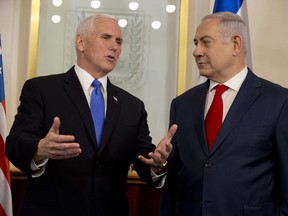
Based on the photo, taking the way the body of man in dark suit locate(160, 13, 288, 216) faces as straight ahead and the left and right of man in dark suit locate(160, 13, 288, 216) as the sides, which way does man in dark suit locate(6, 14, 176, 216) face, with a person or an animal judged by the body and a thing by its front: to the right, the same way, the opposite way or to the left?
to the left

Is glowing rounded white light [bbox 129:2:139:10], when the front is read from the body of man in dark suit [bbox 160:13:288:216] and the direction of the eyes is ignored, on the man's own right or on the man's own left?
on the man's own right

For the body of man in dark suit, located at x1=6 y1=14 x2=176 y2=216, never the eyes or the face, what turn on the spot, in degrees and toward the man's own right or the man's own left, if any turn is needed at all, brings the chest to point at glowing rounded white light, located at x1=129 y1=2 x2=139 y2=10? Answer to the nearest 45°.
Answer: approximately 135° to the man's own left

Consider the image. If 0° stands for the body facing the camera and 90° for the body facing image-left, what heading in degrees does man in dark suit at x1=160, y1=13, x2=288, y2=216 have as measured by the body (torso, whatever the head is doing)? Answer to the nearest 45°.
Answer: approximately 45°

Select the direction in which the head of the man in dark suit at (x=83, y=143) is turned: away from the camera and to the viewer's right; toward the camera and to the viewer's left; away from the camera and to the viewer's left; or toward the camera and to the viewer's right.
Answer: toward the camera and to the viewer's right

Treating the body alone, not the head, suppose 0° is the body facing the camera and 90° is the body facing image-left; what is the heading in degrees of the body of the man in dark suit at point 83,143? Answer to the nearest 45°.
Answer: approximately 315°

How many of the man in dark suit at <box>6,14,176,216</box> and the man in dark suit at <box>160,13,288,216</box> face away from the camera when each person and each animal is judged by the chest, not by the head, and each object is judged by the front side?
0
